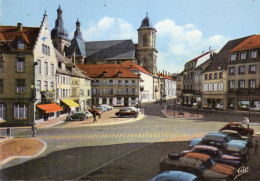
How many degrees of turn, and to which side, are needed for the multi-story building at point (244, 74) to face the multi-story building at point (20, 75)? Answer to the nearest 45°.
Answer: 0° — it already faces it

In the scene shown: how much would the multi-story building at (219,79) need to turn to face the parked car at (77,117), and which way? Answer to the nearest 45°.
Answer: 0° — it already faces it

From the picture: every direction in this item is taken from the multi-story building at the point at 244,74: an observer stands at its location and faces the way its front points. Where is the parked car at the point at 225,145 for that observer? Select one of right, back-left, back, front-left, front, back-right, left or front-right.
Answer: front-left

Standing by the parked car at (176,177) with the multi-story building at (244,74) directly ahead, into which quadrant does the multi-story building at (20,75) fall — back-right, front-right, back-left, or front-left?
front-left

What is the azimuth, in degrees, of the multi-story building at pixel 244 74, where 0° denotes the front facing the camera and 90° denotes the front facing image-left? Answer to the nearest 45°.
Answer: approximately 45°

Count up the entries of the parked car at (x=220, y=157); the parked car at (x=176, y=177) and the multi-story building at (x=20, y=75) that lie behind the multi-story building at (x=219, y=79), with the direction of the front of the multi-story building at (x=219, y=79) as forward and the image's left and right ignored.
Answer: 0

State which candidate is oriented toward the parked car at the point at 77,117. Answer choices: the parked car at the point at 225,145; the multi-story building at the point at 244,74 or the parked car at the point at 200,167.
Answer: the multi-story building

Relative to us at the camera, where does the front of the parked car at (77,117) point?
facing the viewer and to the left of the viewer

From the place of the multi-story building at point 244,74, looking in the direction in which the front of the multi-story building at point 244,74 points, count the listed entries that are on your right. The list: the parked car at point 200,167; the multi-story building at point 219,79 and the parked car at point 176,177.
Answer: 1

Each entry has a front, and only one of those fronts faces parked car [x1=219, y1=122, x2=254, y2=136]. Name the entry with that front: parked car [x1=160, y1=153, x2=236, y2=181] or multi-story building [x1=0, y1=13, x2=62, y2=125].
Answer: the multi-story building

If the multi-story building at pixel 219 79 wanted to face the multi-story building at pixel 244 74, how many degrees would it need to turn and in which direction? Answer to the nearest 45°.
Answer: approximately 90° to its left

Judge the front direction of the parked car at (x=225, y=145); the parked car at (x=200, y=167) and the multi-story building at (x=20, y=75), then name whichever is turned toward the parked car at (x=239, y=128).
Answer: the multi-story building

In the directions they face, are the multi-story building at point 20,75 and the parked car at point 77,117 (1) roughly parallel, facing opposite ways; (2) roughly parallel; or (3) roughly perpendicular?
roughly perpendicular
